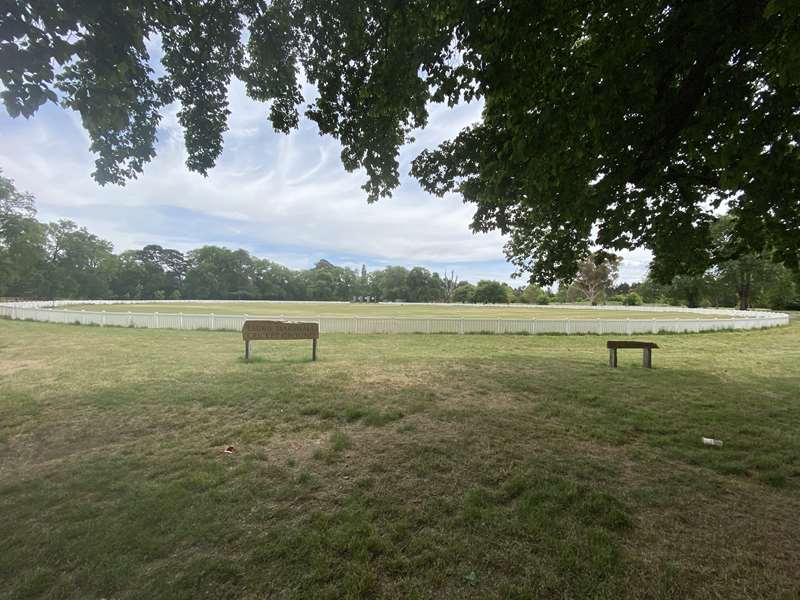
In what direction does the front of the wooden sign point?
toward the camera

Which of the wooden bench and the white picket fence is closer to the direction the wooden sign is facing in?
the wooden bench

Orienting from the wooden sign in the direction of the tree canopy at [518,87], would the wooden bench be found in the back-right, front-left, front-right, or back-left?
front-left

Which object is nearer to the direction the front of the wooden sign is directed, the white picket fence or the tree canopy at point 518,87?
the tree canopy

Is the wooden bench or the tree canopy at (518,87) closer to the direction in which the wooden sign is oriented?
the tree canopy

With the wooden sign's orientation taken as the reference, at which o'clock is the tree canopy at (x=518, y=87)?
The tree canopy is roughly at 11 o'clock from the wooden sign.

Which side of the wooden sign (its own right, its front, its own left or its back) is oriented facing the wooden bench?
left
